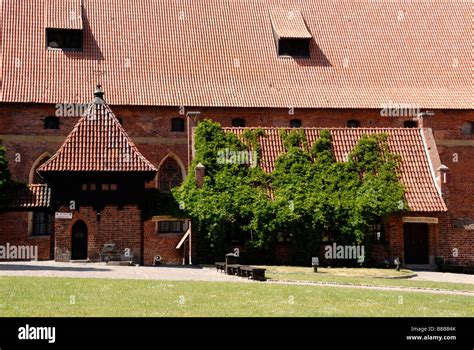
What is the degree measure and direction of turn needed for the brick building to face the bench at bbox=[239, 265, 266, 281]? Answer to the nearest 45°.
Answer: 0° — it already faces it

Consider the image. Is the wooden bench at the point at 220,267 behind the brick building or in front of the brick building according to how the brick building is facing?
in front

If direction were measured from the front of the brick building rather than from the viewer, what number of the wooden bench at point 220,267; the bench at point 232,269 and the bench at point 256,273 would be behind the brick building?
0

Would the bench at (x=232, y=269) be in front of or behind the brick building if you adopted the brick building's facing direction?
in front

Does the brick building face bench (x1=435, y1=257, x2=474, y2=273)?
no

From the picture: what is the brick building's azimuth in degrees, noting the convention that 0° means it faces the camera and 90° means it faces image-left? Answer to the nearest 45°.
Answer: approximately 0°
